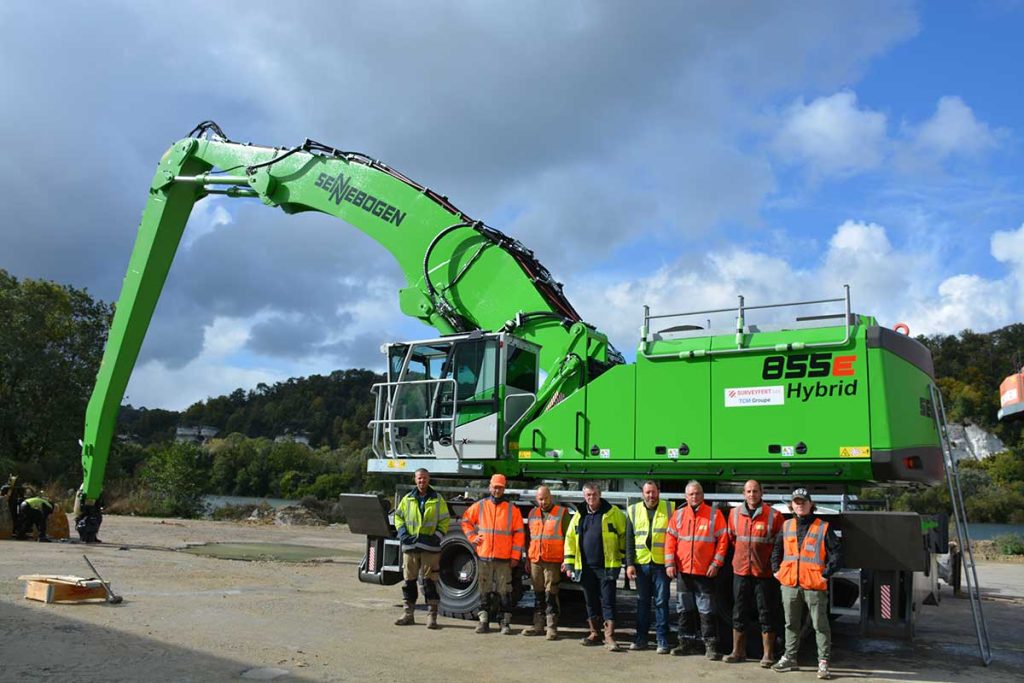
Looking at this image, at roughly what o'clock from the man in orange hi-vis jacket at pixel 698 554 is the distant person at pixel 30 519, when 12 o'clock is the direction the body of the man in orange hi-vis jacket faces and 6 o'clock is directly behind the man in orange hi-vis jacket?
The distant person is roughly at 4 o'clock from the man in orange hi-vis jacket.

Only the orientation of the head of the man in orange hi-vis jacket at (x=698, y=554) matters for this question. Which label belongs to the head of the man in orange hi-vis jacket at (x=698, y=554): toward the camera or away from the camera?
toward the camera

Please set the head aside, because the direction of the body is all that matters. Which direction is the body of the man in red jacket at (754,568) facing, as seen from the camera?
toward the camera

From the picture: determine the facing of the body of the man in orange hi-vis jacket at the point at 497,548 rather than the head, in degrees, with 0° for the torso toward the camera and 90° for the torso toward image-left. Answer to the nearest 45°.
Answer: approximately 0°

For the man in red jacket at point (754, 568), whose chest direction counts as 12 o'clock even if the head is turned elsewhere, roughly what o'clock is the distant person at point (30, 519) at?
The distant person is roughly at 4 o'clock from the man in red jacket.

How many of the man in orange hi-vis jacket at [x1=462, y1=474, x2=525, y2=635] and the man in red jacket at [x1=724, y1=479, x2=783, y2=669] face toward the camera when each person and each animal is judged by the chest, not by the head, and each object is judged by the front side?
2

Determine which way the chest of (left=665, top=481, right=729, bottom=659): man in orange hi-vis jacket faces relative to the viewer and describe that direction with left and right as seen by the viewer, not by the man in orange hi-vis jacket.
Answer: facing the viewer

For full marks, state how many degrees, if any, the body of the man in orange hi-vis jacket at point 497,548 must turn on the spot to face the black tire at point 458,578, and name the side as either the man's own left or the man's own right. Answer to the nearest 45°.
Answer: approximately 135° to the man's own right

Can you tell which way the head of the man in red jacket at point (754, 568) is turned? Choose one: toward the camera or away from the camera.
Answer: toward the camera

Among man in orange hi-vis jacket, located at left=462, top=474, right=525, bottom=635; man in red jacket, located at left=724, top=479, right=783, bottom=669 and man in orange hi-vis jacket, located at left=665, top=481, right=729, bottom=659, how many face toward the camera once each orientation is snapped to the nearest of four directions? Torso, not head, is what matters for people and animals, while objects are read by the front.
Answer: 3

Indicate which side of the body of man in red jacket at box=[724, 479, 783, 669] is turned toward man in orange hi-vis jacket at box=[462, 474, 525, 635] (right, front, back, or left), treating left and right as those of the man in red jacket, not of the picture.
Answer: right

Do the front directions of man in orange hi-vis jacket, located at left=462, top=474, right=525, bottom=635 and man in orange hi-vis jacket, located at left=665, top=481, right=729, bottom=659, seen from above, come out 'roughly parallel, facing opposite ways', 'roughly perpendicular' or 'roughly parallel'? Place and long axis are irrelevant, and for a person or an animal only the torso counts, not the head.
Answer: roughly parallel

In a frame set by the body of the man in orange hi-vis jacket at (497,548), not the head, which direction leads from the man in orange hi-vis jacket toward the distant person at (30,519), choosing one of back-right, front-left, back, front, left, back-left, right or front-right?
back-right
